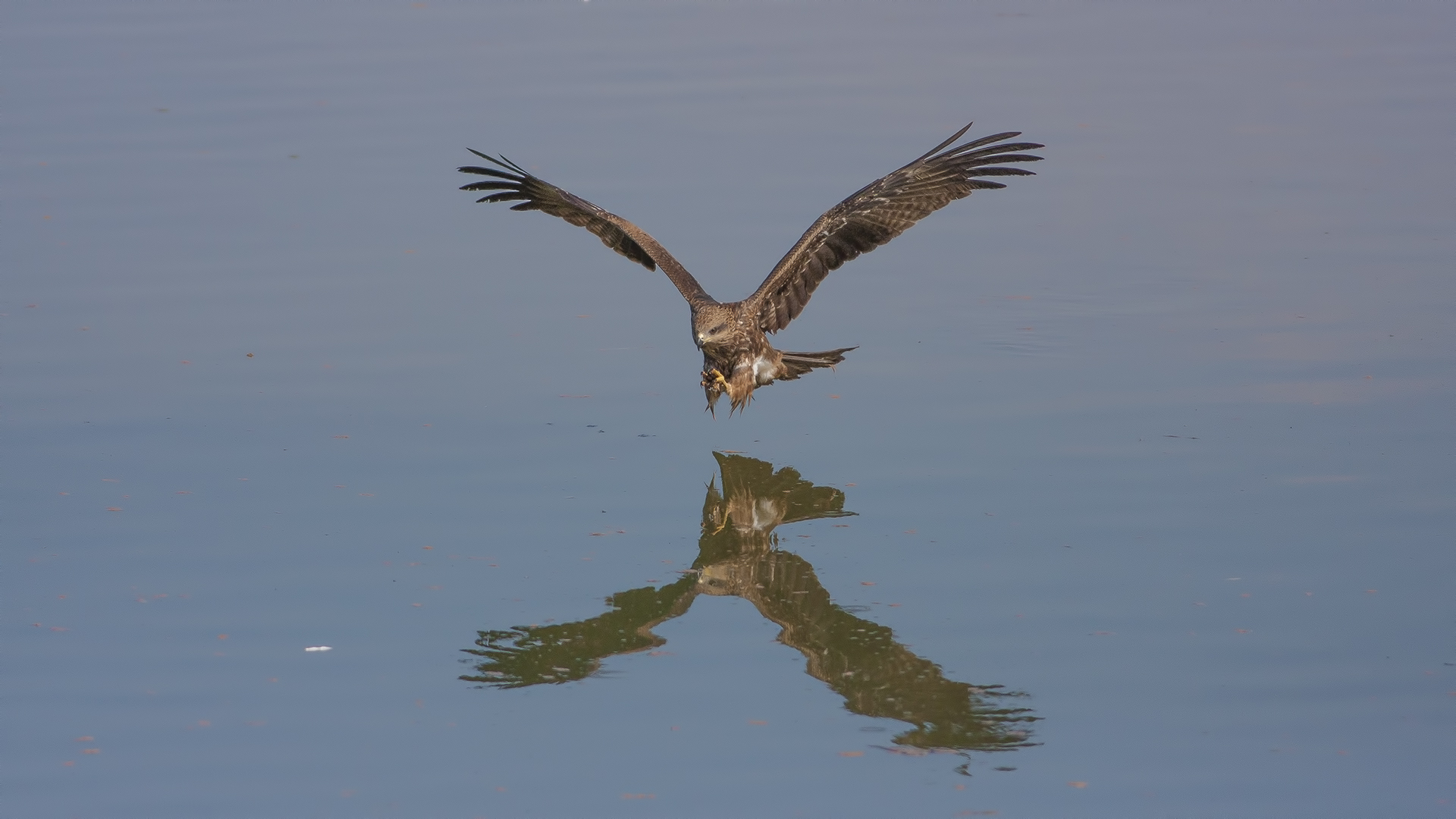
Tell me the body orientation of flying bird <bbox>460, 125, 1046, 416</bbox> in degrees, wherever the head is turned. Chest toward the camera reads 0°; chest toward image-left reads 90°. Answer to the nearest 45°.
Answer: approximately 45°
